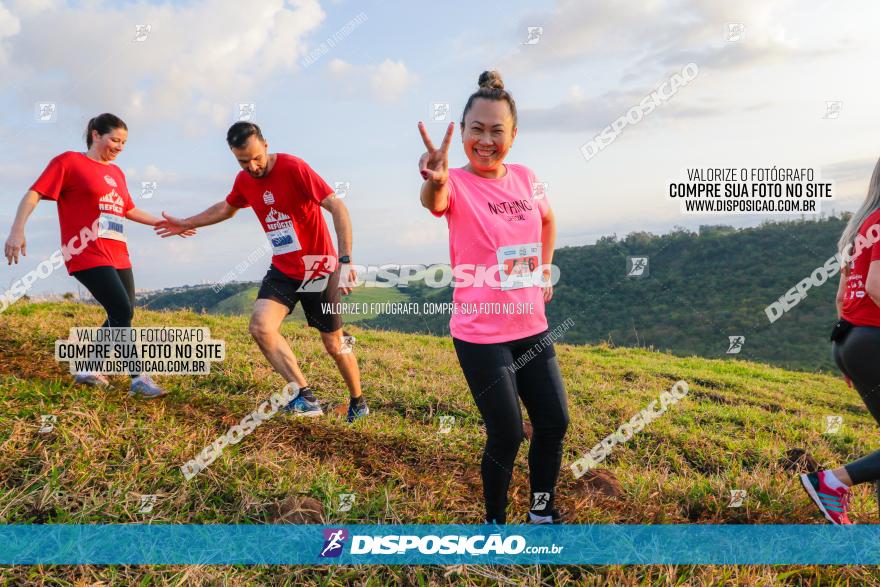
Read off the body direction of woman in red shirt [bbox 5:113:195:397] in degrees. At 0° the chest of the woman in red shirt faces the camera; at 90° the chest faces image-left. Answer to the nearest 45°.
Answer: approximately 315°

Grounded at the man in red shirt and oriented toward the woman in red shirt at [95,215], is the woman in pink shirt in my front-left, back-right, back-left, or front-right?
back-left
